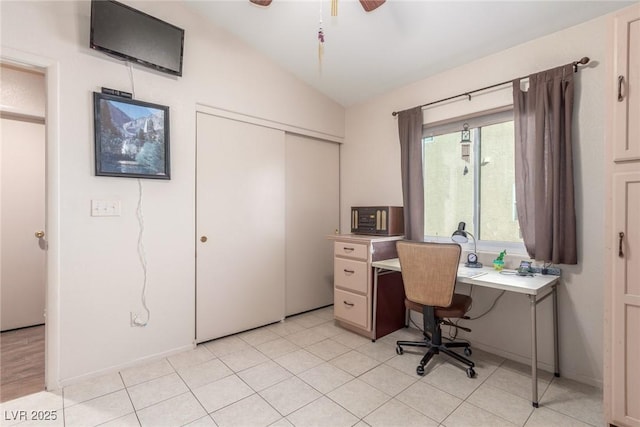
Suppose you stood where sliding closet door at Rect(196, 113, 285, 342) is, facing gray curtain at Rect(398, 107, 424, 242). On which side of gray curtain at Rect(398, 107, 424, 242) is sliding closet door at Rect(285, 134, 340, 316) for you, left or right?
left

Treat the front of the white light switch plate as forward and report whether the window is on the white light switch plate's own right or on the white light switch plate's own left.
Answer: on the white light switch plate's own left

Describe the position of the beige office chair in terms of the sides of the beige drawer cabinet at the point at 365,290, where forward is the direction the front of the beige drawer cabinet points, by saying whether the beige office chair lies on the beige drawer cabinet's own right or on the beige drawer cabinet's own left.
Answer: on the beige drawer cabinet's own left

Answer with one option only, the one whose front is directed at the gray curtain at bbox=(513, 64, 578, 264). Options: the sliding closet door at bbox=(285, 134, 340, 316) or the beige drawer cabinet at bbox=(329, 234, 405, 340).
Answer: the sliding closet door

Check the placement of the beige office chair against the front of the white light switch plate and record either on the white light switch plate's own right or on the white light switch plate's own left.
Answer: on the white light switch plate's own left

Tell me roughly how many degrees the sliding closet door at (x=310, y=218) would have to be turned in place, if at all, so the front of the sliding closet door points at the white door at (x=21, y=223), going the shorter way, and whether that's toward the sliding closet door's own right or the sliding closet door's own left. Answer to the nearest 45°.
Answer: approximately 135° to the sliding closet door's own right

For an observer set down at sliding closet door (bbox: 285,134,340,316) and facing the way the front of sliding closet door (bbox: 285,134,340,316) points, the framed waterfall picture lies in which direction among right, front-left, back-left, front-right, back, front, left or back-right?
right

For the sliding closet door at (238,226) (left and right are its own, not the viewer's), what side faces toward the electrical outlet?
right

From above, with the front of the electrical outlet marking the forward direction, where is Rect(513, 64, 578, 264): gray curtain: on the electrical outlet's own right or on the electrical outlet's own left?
on the electrical outlet's own left

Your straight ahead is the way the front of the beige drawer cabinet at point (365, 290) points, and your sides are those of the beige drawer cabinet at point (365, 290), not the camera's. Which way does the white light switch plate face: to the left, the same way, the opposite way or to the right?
to the left

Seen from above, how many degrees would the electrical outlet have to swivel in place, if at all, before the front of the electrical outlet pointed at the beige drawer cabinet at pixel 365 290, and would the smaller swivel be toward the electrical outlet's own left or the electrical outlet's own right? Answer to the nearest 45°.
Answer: approximately 90° to the electrical outlet's own left
